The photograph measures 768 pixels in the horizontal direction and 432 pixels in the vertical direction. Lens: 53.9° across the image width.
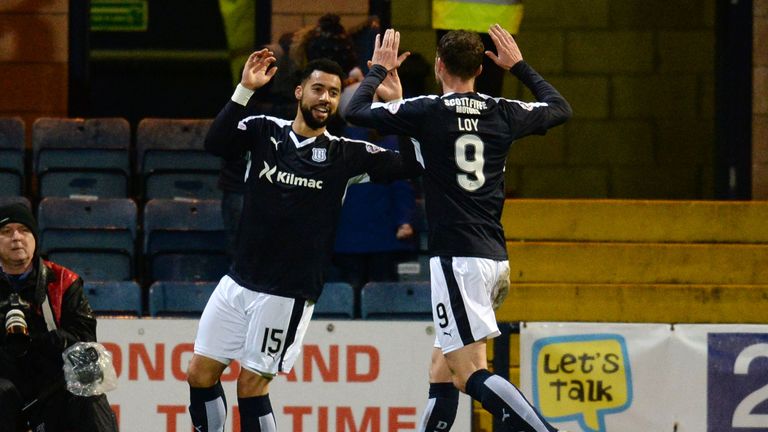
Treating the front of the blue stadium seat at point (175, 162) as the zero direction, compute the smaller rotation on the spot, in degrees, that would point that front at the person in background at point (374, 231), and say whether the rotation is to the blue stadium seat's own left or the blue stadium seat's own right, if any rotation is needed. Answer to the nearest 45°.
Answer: approximately 45° to the blue stadium seat's own left

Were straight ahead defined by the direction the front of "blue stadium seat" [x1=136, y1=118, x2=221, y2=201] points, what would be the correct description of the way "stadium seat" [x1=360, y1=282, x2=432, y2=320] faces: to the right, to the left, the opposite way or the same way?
the same way

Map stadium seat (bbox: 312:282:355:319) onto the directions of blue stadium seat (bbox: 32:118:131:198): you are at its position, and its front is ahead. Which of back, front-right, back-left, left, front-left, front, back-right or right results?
front-left

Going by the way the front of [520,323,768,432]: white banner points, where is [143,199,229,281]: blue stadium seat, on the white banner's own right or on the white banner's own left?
on the white banner's own right

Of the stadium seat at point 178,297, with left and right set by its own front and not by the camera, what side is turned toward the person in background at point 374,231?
left

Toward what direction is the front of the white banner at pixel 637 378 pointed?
toward the camera

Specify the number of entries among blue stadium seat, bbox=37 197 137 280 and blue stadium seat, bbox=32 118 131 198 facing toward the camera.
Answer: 2

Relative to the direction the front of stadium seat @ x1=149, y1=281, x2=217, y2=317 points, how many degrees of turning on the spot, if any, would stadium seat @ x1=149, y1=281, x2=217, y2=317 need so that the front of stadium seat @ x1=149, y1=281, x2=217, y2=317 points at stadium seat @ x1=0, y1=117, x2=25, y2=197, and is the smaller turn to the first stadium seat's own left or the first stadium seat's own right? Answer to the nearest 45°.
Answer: approximately 135° to the first stadium seat's own right

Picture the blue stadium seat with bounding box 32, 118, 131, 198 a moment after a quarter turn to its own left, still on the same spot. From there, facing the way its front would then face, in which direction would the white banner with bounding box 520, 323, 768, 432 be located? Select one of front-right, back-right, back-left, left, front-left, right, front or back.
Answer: front-right

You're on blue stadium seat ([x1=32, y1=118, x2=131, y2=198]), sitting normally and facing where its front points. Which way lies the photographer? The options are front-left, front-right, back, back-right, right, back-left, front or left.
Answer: front

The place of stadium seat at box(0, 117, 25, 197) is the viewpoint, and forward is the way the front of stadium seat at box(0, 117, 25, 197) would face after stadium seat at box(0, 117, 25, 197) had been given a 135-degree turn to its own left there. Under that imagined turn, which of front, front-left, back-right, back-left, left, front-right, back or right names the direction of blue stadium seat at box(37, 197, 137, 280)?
right

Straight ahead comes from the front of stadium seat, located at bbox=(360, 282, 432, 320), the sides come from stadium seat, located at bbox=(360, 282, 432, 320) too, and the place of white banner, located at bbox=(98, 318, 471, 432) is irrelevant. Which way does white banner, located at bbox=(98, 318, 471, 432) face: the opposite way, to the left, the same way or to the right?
the same way

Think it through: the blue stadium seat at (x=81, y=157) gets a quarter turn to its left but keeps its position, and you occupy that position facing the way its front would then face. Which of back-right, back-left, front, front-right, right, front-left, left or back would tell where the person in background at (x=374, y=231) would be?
front-right

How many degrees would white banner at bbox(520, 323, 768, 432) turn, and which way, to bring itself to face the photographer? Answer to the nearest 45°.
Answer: approximately 45° to its right

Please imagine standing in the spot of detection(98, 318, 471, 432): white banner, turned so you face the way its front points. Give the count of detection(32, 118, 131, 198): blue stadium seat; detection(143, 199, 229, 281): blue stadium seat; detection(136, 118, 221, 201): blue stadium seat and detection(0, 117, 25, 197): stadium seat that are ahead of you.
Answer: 0

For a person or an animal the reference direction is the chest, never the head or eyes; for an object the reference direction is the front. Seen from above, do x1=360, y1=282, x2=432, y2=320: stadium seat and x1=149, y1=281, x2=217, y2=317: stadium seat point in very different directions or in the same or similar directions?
same or similar directions

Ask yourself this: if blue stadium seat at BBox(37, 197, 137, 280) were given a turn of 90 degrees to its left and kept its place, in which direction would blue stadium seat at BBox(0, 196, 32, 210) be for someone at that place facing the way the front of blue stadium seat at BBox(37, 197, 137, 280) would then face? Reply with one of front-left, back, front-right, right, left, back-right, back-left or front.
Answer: back

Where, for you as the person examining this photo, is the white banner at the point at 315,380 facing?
facing the viewer

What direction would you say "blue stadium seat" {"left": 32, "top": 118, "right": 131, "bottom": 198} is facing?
toward the camera

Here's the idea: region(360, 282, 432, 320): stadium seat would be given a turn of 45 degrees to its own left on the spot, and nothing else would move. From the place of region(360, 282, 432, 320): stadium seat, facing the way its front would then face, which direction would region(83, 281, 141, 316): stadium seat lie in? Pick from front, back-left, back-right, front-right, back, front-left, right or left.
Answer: back-right
